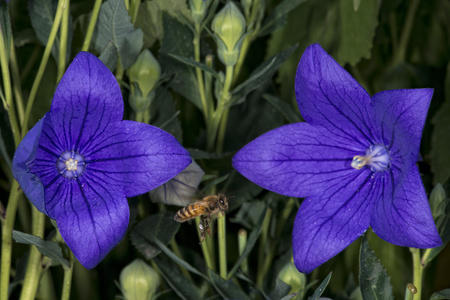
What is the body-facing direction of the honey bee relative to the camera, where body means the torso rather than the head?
to the viewer's right
